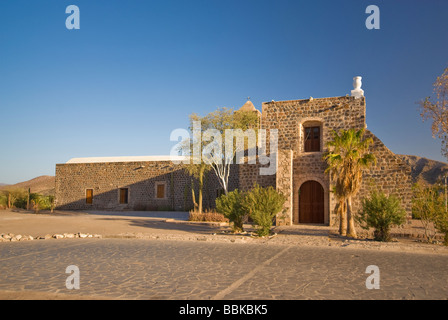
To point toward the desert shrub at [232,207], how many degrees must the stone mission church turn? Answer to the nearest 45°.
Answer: approximately 45° to its right

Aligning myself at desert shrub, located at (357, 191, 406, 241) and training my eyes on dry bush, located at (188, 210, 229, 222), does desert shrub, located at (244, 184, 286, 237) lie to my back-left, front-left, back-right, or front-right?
front-left

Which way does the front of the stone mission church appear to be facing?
toward the camera

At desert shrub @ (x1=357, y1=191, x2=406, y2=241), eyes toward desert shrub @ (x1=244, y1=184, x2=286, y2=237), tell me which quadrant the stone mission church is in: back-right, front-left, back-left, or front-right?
front-right

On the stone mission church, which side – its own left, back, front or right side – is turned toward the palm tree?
front
